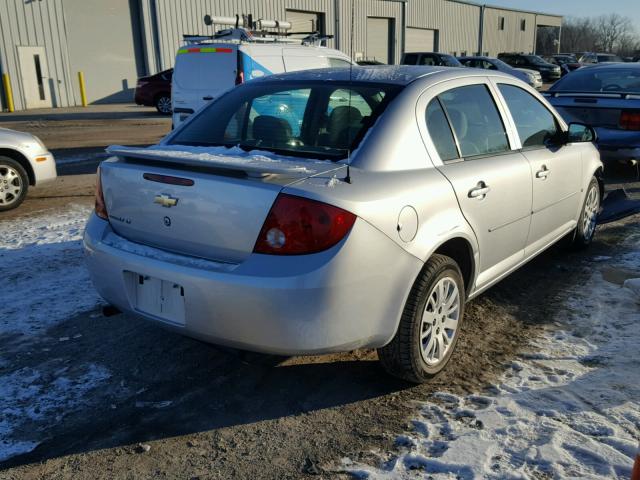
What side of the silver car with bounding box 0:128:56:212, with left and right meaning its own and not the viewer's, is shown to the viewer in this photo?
right

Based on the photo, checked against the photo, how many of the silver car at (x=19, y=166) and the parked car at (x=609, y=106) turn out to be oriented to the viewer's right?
1

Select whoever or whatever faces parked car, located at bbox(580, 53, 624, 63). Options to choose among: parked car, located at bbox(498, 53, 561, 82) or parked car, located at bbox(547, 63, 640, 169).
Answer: parked car, located at bbox(547, 63, 640, 169)

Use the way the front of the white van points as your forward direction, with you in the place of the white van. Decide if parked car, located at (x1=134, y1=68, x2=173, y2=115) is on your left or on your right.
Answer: on your left

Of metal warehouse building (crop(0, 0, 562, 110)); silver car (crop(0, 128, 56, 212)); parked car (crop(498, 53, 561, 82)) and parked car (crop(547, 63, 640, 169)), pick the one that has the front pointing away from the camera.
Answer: parked car (crop(547, 63, 640, 169))

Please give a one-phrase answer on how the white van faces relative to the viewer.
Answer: facing away from the viewer and to the right of the viewer

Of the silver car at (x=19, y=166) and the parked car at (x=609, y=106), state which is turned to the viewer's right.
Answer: the silver car

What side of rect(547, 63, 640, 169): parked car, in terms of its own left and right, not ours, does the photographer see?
back

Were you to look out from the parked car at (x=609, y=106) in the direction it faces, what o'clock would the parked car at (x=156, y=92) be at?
the parked car at (x=156, y=92) is roughly at 10 o'clock from the parked car at (x=609, y=106).

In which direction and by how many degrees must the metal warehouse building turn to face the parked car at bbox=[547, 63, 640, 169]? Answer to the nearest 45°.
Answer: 0° — it already faces it

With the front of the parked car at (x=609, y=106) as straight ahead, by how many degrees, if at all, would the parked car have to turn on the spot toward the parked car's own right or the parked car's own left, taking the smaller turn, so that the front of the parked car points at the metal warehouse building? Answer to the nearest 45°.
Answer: approximately 45° to the parked car's own left

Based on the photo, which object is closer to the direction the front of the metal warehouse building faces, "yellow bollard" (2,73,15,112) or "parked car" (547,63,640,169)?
the parked car
